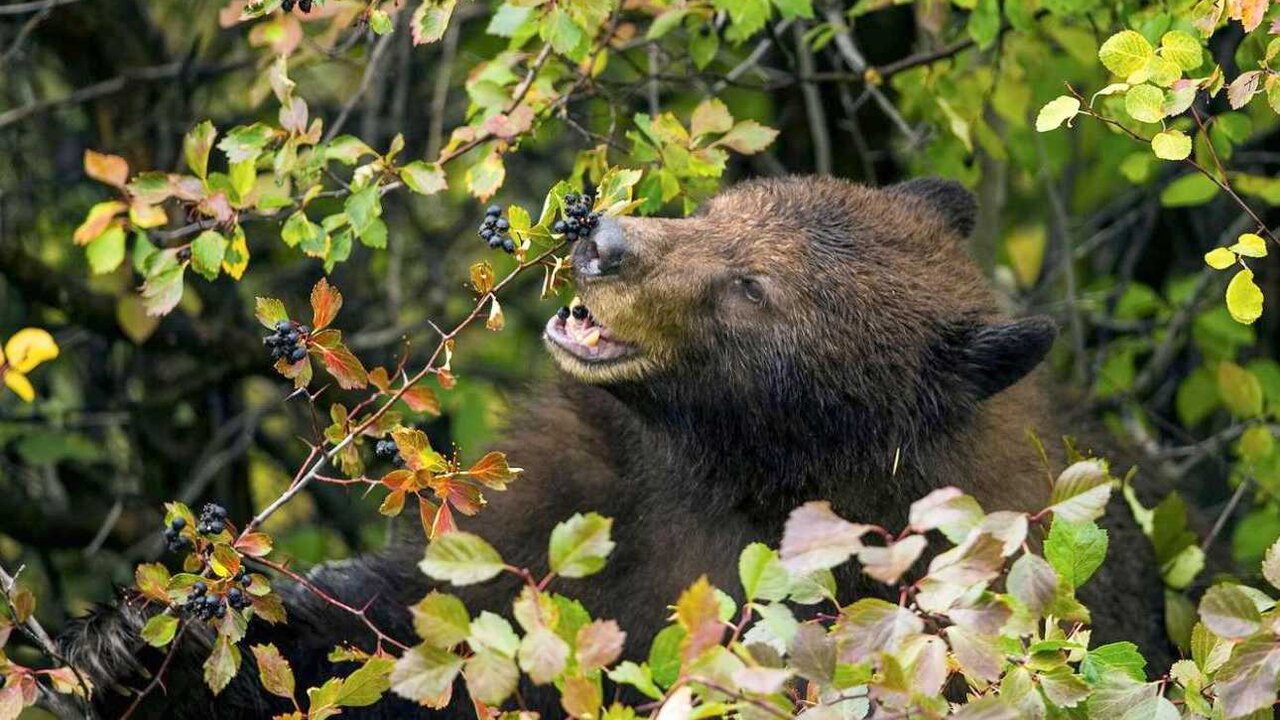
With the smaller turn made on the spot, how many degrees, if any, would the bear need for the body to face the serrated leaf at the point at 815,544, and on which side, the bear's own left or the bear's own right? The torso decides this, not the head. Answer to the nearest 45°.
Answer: approximately 45° to the bear's own left

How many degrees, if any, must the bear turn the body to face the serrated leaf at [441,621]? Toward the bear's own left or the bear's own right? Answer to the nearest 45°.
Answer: approximately 45° to the bear's own left

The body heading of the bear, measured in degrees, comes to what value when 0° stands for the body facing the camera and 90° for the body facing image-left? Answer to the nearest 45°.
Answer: approximately 45°

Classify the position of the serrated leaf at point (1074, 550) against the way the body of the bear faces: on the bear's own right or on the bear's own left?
on the bear's own left
